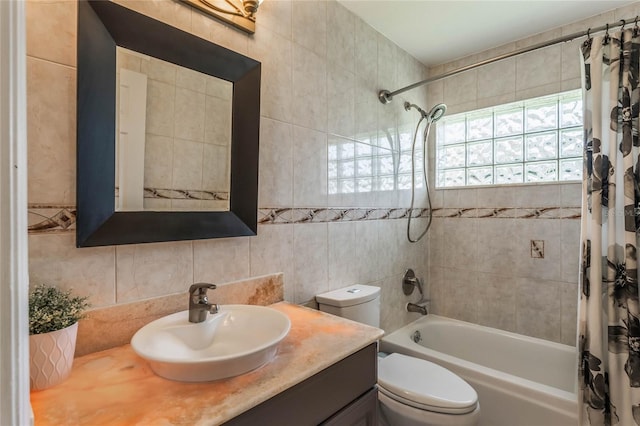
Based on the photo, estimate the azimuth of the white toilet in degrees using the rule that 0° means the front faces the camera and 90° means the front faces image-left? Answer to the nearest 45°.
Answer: approximately 315°

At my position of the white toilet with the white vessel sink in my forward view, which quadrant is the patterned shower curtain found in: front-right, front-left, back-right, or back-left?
back-left

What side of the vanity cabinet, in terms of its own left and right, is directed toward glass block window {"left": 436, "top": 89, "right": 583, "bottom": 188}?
left

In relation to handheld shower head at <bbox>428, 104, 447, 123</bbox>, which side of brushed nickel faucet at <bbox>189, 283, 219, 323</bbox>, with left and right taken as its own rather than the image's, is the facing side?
left

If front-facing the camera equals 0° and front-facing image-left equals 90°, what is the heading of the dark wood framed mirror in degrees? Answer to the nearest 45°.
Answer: approximately 315°

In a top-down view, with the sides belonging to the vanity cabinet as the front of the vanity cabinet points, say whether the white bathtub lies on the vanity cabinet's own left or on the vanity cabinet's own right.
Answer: on the vanity cabinet's own left

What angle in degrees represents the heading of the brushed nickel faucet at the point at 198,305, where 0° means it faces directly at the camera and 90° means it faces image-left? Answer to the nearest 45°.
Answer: approximately 315°
